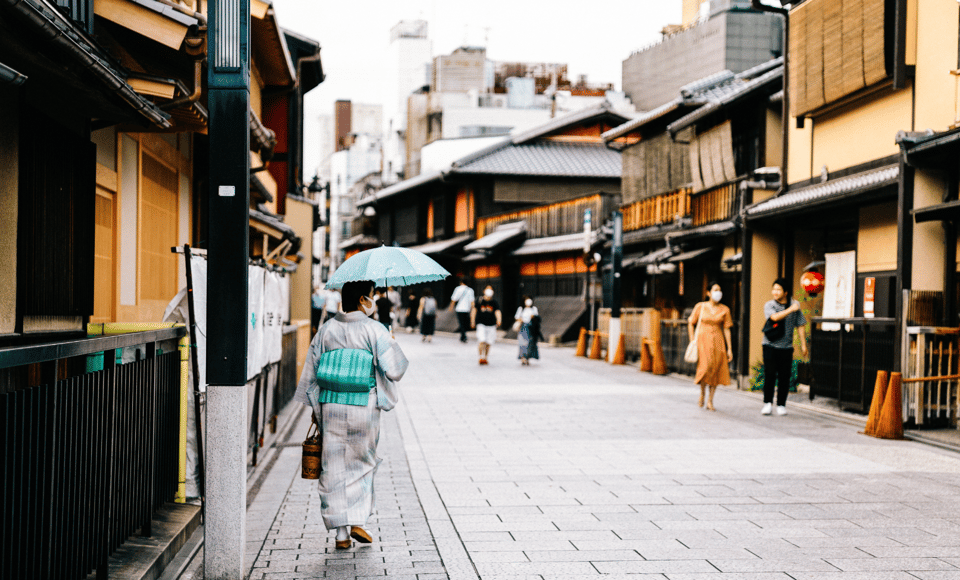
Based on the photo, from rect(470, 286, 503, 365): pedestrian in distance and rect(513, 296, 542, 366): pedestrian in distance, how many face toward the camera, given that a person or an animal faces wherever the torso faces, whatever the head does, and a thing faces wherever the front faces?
2

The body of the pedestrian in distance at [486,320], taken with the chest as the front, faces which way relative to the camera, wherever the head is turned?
toward the camera

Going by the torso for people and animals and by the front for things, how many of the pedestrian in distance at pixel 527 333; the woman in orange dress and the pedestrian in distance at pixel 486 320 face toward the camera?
3

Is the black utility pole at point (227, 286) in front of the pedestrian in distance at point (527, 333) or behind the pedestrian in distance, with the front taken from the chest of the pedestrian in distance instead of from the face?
in front

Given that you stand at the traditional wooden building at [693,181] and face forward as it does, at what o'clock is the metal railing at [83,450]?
The metal railing is roughly at 11 o'clock from the traditional wooden building.

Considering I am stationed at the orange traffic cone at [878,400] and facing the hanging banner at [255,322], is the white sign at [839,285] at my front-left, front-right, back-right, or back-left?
back-right

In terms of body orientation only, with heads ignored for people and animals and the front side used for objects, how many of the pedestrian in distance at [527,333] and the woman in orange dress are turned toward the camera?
2

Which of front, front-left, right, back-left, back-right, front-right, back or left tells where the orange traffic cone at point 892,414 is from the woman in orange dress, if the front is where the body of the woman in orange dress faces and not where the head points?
front-left

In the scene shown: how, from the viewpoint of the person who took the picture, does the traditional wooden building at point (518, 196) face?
facing the viewer and to the left of the viewer

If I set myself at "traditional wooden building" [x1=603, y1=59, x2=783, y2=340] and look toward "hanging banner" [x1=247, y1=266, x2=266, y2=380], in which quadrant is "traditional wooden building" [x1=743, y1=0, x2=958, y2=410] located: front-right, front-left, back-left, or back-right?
front-left

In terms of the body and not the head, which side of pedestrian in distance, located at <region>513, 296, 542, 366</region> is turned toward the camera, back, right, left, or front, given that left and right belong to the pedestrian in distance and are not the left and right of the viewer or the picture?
front

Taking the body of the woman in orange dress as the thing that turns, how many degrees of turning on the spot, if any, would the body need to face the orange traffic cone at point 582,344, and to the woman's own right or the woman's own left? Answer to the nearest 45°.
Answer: approximately 180°

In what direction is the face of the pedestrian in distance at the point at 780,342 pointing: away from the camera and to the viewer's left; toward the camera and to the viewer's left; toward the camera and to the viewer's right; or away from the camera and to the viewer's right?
toward the camera and to the viewer's left

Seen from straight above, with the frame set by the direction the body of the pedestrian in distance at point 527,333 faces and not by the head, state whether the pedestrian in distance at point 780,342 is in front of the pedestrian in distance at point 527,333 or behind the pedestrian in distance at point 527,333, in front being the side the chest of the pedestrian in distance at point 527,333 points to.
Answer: in front

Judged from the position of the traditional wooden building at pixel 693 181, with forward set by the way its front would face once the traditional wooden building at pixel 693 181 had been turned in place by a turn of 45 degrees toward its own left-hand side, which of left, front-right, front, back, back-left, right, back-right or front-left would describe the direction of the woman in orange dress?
front

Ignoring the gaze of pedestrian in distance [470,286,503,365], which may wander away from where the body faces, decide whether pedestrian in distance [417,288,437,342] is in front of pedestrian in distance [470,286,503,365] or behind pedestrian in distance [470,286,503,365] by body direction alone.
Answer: behind

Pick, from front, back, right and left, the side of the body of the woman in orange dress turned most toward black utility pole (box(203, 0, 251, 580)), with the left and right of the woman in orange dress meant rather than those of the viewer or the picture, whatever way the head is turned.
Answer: front

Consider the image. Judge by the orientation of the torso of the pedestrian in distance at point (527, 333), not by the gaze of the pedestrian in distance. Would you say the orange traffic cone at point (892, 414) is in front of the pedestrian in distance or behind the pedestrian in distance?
in front
